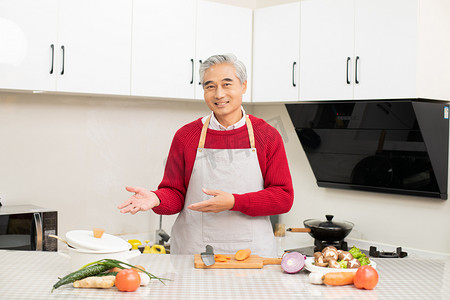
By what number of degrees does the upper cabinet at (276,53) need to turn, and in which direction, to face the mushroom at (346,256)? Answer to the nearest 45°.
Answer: approximately 45° to its left

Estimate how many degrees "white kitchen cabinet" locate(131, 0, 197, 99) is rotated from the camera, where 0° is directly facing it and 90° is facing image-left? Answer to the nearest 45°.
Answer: approximately 0°

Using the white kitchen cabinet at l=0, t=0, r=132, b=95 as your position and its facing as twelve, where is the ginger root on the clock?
The ginger root is roughly at 12 o'clock from the white kitchen cabinet.

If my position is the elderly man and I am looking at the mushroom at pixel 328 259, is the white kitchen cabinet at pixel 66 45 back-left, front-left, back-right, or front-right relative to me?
back-right
